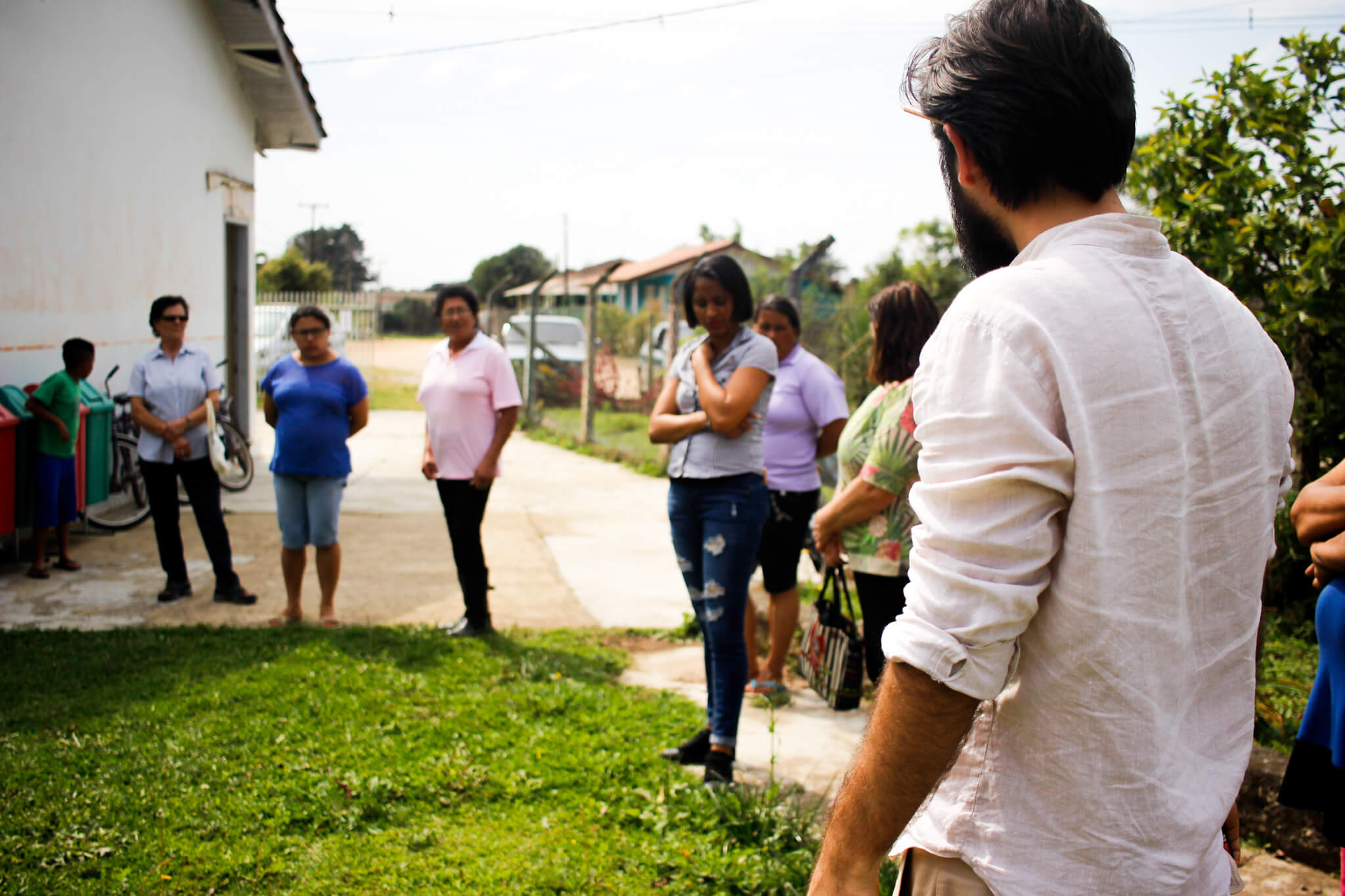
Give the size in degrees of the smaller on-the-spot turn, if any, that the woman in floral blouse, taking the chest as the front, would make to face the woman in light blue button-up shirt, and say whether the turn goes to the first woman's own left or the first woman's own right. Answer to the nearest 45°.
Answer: approximately 45° to the first woman's own right

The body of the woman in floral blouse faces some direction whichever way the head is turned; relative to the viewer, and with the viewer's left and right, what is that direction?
facing to the left of the viewer

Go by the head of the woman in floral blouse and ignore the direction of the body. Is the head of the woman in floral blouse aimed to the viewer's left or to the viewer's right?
to the viewer's left

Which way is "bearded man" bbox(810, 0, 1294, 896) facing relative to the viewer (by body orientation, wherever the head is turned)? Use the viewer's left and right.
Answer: facing away from the viewer and to the left of the viewer

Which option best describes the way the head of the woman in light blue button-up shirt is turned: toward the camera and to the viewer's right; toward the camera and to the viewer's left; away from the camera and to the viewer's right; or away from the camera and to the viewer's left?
toward the camera and to the viewer's right

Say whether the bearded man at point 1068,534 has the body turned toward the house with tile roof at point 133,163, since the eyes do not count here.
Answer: yes

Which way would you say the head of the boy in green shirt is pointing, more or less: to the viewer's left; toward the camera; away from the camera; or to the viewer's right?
to the viewer's right

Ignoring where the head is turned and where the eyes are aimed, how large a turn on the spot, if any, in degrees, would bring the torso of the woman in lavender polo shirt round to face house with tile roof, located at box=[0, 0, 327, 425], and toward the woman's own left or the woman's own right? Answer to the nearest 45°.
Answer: approximately 90° to the woman's own right

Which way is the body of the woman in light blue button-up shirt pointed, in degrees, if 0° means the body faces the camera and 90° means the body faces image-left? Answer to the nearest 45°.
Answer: approximately 0°
